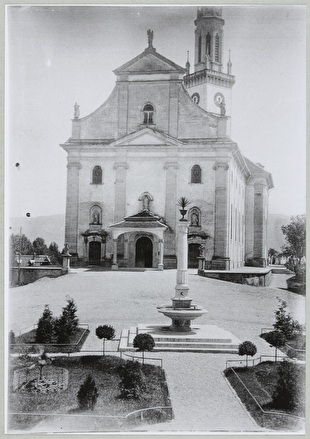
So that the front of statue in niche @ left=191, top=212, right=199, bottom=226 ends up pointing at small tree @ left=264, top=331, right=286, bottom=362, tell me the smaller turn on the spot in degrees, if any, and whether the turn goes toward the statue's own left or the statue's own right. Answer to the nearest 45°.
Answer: approximately 45° to the statue's own left

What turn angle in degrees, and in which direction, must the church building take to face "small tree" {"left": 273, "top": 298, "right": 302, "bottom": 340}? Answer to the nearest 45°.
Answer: approximately 45° to its left

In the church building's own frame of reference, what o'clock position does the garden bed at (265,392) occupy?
The garden bed is roughly at 11 o'clock from the church building.

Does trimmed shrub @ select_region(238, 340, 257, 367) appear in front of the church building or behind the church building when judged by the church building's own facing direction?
in front

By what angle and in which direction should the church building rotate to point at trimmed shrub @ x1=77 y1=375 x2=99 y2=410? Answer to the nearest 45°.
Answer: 0° — it already faces it

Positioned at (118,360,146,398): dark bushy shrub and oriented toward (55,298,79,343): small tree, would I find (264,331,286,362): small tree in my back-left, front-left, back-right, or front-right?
back-right

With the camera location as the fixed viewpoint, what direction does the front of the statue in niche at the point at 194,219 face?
facing the viewer

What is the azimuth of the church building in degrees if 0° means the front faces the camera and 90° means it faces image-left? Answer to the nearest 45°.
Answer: approximately 0°

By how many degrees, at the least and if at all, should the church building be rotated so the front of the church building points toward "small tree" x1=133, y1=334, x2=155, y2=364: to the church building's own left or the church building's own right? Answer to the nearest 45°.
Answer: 0° — it already faces it

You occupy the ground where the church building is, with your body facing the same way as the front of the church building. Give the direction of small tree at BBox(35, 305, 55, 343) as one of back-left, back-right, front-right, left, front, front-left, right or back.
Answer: front-right

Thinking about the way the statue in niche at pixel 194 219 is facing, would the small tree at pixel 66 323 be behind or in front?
in front

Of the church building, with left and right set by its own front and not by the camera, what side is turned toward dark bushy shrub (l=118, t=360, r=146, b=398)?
front

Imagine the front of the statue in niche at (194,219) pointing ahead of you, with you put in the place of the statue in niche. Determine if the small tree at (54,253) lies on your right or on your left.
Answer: on your right

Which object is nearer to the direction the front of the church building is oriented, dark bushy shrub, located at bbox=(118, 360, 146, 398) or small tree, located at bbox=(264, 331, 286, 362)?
the dark bushy shrub
